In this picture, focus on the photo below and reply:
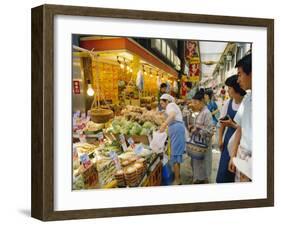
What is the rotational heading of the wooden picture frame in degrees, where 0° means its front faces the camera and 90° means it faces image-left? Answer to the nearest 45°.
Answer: approximately 315°
